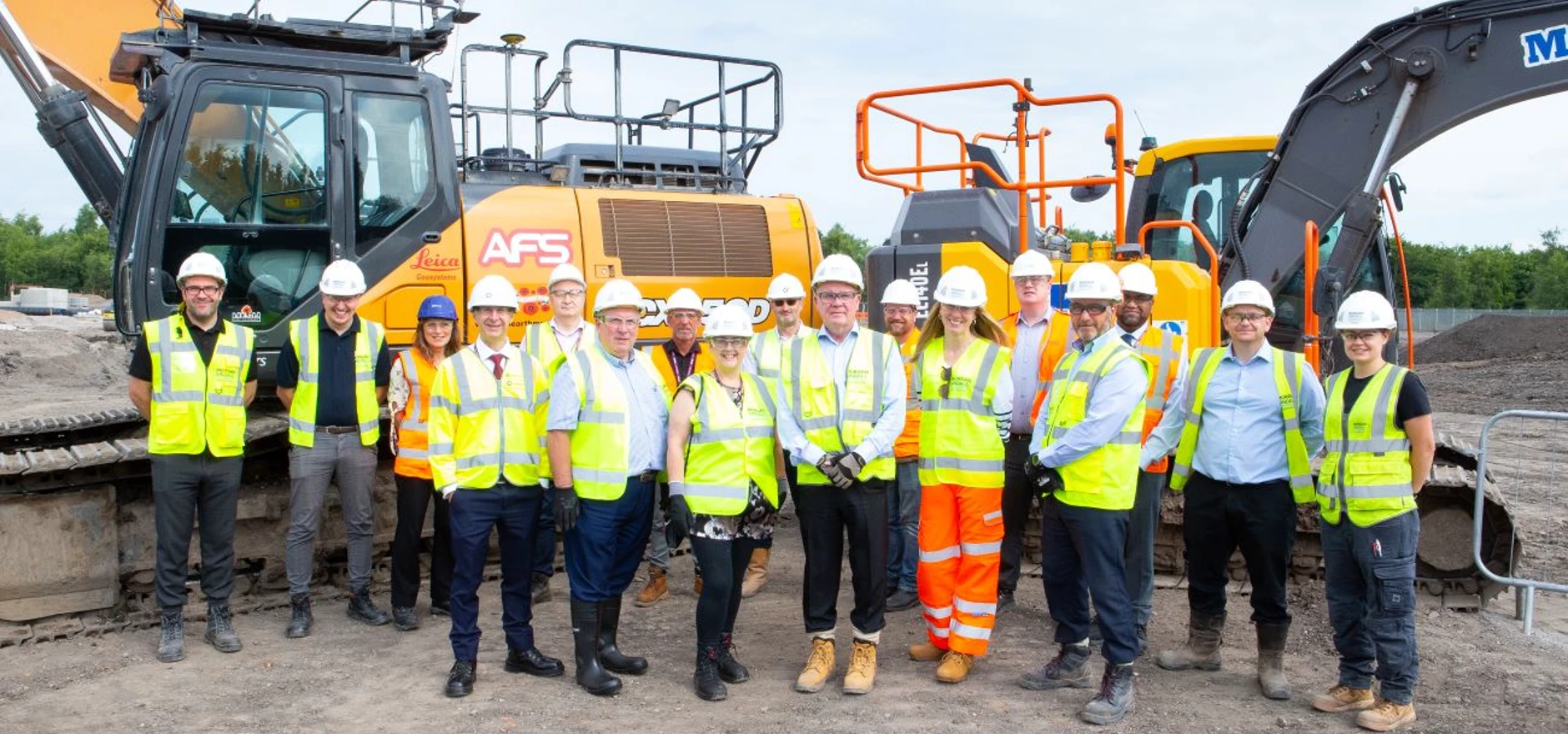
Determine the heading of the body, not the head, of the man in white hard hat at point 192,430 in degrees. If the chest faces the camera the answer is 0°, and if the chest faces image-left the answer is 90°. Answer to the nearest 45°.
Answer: approximately 0°

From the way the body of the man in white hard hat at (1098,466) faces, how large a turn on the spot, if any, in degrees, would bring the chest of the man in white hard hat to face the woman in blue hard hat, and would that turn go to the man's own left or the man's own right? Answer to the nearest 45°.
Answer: approximately 45° to the man's own right

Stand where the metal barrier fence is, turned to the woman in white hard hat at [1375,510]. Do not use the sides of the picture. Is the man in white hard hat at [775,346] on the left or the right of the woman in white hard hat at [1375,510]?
right

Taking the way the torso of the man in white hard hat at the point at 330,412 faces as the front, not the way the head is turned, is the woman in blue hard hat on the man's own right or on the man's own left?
on the man's own left
